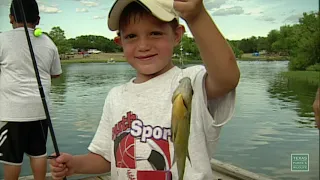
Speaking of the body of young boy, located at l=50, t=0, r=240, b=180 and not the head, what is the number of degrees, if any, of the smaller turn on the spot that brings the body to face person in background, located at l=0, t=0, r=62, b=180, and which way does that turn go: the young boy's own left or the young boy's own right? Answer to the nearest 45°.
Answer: approximately 135° to the young boy's own right

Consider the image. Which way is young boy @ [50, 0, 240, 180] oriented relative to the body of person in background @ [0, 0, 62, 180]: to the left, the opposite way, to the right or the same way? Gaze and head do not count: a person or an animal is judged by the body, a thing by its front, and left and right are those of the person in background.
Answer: the opposite way

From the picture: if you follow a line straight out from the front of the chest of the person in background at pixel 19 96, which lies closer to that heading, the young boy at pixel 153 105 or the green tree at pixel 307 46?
the green tree

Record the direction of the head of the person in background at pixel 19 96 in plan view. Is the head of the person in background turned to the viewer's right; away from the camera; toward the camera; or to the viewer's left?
away from the camera

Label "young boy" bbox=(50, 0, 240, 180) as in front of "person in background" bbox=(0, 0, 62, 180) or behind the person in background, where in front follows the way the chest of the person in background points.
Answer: behind

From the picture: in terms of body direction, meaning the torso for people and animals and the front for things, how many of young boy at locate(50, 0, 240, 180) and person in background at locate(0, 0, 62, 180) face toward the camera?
1

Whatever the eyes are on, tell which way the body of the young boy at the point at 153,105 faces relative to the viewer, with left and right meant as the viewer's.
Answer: facing the viewer

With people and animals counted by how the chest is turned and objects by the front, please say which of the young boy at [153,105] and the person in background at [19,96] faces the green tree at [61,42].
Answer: the person in background

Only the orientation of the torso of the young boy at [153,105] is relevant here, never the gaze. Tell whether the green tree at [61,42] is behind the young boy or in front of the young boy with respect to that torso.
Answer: behind

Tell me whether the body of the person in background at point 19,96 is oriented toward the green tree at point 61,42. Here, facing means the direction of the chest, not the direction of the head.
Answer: yes

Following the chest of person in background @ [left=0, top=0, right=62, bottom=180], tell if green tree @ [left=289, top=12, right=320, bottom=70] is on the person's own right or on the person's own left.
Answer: on the person's own right

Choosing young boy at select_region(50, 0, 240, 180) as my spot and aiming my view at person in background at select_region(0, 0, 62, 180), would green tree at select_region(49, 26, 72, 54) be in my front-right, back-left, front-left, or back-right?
front-right

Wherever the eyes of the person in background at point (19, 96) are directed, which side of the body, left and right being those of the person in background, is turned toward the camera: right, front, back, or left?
back
